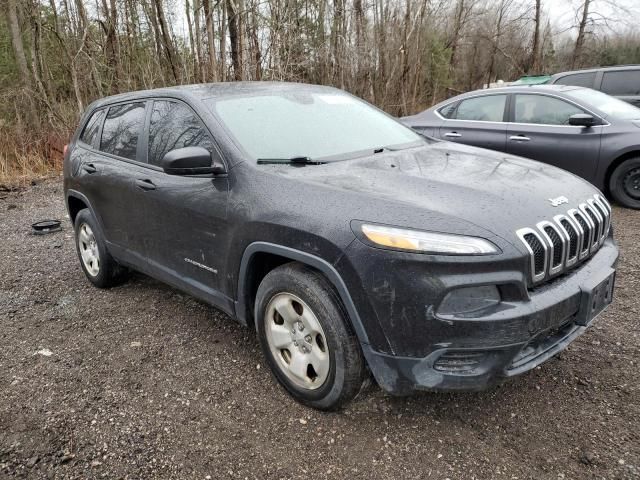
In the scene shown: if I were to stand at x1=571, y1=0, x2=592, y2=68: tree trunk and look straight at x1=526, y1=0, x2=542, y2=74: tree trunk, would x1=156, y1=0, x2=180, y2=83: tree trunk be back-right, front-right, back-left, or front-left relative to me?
front-left

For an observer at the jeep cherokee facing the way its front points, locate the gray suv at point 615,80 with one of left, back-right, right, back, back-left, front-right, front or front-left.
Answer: left

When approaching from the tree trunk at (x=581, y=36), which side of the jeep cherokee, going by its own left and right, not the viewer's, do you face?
left

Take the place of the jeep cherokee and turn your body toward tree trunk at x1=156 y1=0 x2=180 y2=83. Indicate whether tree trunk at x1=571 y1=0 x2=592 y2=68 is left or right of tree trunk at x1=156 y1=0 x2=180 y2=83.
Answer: right

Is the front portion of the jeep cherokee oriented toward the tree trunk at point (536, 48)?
no

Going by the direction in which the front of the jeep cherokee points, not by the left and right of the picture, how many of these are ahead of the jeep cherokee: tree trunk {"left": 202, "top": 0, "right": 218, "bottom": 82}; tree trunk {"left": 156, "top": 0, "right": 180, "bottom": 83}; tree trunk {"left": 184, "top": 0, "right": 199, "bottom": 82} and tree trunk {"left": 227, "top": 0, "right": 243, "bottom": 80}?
0

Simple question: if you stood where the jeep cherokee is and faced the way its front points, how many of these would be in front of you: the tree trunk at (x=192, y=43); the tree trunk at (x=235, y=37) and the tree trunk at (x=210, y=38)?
0

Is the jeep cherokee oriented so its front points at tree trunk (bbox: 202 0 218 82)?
no

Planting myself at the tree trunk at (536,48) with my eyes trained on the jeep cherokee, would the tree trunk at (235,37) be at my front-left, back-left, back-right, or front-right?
front-right

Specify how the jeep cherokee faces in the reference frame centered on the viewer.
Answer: facing the viewer and to the right of the viewer

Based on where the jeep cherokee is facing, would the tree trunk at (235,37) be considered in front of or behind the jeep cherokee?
behind

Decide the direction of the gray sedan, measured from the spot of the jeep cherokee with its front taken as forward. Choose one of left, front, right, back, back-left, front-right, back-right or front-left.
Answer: left

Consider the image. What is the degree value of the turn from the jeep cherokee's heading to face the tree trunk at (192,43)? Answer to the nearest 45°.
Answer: approximately 135° to its left
